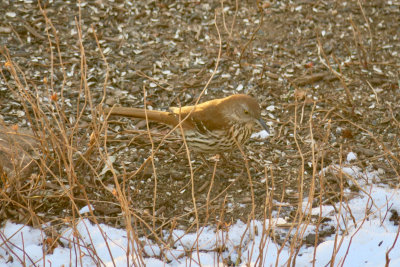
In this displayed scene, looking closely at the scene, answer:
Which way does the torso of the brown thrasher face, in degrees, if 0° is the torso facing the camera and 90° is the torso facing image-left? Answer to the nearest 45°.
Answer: approximately 270°
